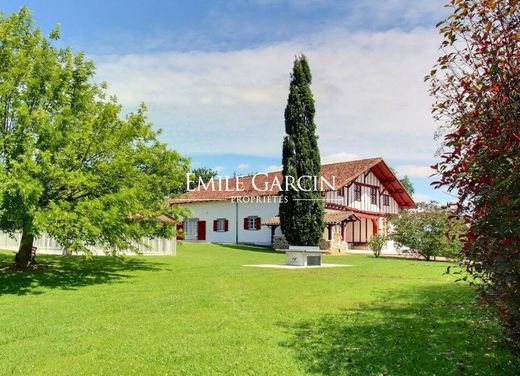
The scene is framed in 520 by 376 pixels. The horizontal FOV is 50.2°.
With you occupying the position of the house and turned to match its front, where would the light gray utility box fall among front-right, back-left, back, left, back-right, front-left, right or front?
front-right

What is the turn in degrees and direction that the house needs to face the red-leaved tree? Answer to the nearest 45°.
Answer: approximately 45° to its right

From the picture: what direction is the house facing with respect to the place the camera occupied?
facing the viewer and to the right of the viewer

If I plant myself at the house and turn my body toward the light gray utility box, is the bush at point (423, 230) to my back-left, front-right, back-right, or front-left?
front-left

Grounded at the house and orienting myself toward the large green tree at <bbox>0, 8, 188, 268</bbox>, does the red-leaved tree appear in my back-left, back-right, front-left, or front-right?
front-left

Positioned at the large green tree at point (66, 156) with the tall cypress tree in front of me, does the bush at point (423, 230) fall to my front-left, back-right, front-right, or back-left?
front-right

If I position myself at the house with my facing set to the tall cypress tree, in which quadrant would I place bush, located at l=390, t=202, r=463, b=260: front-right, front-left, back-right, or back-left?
front-left

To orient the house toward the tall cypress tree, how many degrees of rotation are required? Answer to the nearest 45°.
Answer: approximately 45° to its right

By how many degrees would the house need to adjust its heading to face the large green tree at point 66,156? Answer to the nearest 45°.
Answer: approximately 45° to its right
